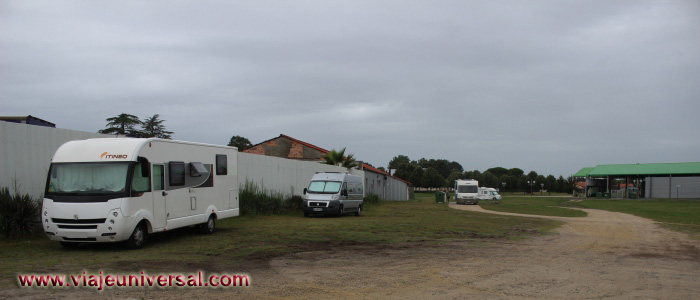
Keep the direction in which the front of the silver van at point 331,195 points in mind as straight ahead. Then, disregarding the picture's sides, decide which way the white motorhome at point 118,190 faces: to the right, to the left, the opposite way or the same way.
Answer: the same way

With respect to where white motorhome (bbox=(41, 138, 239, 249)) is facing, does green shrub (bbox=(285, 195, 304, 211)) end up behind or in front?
behind

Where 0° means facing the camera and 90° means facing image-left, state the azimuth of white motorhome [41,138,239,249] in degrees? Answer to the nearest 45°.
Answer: approximately 45°

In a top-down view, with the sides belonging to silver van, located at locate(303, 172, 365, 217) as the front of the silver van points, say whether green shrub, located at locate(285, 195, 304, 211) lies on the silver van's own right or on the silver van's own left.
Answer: on the silver van's own right

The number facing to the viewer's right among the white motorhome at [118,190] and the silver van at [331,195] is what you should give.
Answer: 0

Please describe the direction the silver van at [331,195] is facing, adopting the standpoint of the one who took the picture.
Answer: facing the viewer and to the left of the viewer

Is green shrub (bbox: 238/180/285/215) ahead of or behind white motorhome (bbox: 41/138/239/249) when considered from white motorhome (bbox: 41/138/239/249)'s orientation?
behind

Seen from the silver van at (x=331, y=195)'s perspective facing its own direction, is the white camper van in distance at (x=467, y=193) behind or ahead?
behind

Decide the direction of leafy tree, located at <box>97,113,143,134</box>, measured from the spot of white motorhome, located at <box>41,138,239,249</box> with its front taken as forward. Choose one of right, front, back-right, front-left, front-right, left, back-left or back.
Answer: back-right
